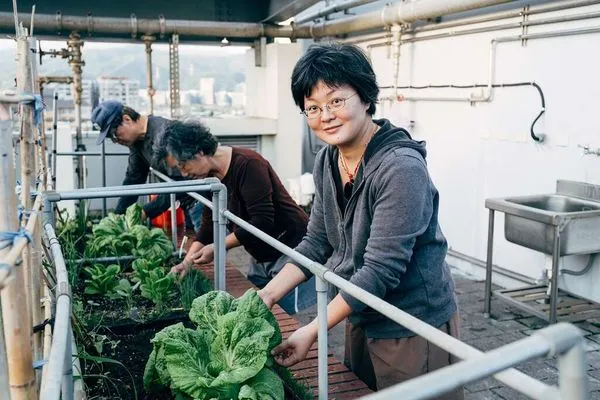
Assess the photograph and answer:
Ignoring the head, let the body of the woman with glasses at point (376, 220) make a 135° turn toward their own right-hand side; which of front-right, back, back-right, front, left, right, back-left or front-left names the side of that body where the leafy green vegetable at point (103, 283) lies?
front-left

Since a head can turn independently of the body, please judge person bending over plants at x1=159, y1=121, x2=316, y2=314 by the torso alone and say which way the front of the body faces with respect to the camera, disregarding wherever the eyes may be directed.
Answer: to the viewer's left

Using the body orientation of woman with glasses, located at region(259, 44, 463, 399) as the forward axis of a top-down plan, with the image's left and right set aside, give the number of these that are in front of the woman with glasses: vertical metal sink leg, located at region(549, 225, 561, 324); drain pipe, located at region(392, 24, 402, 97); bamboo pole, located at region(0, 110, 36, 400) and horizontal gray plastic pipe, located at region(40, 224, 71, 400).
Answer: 2

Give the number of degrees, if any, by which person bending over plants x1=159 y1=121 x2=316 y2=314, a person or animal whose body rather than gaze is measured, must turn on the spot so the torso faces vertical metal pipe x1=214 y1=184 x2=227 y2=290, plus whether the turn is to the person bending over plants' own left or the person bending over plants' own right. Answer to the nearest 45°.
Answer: approximately 90° to the person bending over plants' own left

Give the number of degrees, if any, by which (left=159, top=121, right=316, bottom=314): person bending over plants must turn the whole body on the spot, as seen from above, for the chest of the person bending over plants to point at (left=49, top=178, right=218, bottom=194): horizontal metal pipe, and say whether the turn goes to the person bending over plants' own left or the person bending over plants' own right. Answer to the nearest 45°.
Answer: approximately 45° to the person bending over plants' own left

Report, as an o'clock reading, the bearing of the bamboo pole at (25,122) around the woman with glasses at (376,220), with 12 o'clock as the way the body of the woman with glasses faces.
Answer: The bamboo pole is roughly at 2 o'clock from the woman with glasses.

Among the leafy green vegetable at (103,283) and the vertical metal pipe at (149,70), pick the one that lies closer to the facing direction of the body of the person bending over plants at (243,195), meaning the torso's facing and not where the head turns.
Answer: the leafy green vegetable

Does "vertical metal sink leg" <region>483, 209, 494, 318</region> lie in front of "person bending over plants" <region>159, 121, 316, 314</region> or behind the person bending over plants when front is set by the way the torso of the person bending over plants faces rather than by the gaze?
behind

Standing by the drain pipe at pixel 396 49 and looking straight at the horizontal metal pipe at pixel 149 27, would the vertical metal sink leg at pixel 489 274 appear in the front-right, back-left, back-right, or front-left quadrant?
back-left
